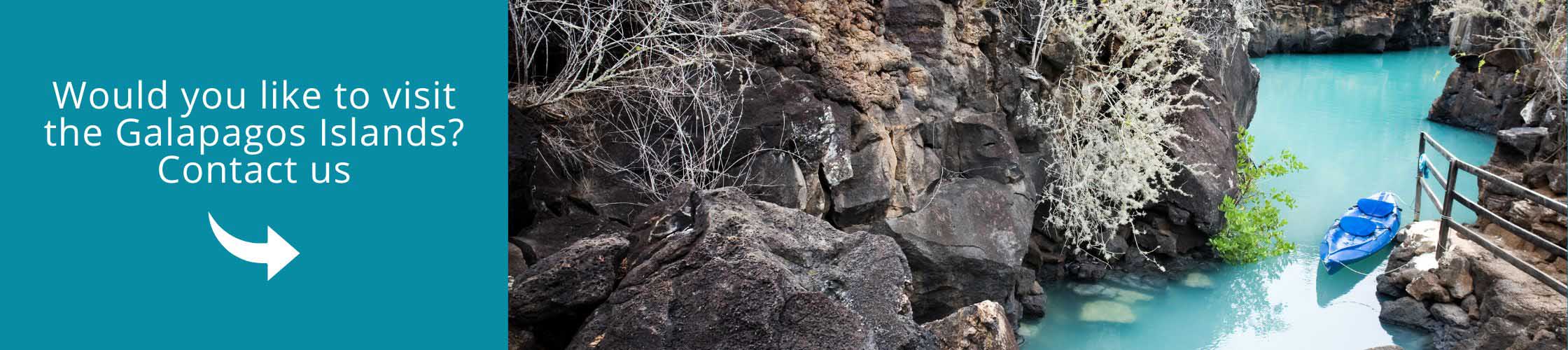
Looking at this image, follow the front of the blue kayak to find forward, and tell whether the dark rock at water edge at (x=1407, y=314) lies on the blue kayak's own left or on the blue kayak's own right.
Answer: on the blue kayak's own left

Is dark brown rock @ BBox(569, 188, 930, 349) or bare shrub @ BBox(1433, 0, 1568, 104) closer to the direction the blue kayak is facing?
the dark brown rock

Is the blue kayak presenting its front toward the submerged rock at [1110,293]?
yes

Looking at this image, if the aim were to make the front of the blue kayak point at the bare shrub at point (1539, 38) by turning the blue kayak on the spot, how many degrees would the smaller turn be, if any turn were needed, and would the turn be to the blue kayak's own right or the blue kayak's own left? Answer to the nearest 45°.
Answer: approximately 135° to the blue kayak's own right

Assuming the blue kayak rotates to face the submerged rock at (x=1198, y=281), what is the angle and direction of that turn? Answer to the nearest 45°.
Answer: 0° — it already faces it
